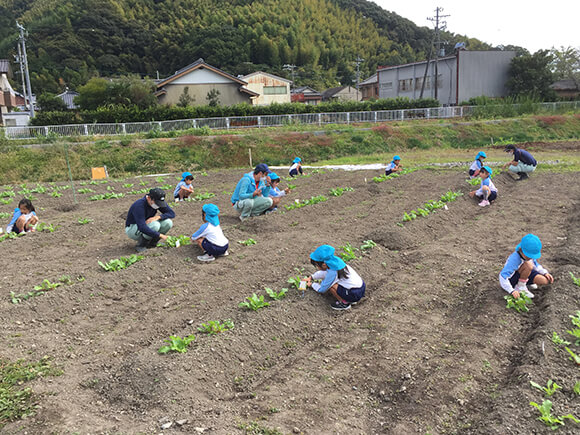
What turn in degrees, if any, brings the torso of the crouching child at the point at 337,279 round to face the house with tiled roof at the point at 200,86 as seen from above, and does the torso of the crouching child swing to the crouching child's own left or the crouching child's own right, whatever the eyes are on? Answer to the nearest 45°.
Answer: approximately 90° to the crouching child's own right

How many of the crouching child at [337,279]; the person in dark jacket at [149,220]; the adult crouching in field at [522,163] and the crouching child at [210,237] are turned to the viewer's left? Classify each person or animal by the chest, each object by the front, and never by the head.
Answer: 3

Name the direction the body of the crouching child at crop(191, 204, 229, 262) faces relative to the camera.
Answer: to the viewer's left

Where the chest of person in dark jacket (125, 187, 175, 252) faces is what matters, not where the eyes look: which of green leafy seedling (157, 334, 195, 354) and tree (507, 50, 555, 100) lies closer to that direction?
the green leafy seedling

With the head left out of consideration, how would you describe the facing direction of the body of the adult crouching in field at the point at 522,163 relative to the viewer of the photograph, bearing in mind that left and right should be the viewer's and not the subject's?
facing to the left of the viewer

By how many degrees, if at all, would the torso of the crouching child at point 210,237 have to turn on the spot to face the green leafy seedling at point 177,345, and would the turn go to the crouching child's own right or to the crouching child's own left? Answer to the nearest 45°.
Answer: approximately 90° to the crouching child's own left

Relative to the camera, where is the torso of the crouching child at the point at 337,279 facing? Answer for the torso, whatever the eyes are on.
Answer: to the viewer's left
